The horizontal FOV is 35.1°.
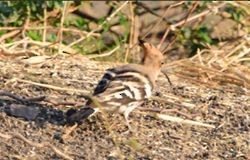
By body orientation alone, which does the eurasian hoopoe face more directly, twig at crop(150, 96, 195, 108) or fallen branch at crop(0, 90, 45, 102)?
the twig

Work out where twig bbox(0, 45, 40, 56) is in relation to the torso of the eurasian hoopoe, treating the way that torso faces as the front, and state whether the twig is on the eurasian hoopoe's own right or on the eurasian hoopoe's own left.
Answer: on the eurasian hoopoe's own left

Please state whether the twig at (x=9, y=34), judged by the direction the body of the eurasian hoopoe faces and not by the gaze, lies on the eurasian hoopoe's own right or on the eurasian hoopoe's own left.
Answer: on the eurasian hoopoe's own left

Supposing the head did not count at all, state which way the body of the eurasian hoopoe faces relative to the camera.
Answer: to the viewer's right

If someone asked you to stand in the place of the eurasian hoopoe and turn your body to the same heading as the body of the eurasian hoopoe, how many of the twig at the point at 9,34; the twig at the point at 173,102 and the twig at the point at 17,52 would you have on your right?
0

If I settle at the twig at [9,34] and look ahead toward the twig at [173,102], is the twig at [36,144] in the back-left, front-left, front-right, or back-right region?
front-right

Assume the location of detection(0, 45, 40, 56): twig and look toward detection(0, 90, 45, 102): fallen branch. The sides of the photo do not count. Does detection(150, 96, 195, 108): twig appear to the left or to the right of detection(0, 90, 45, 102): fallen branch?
left

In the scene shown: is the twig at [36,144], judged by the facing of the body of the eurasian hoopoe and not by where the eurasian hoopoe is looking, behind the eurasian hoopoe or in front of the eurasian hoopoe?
behind
